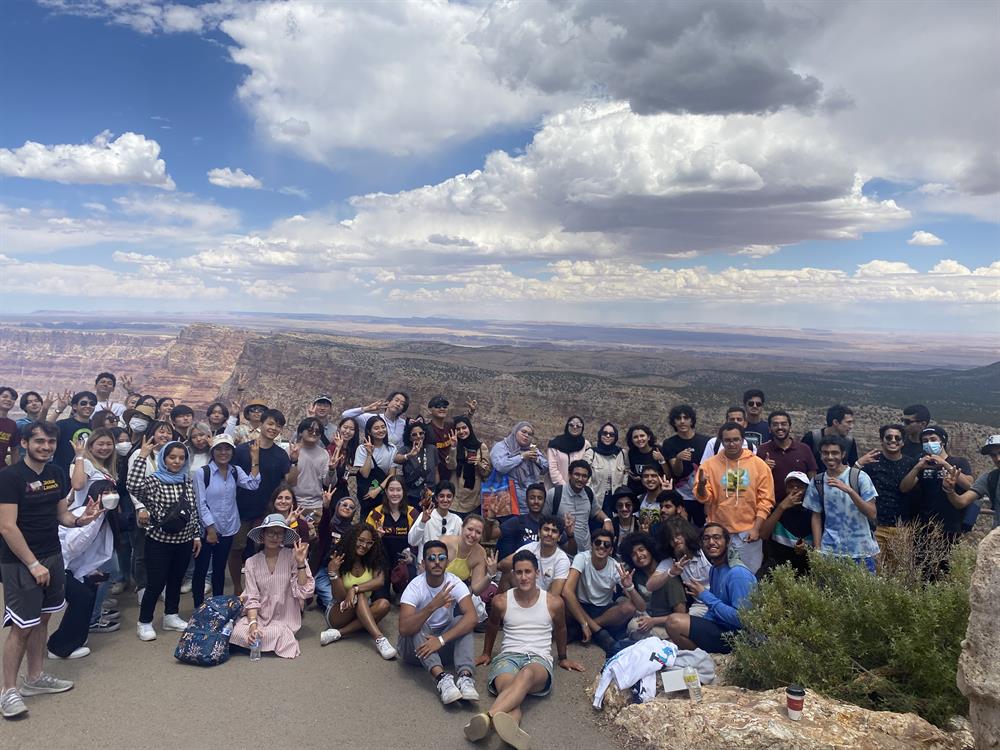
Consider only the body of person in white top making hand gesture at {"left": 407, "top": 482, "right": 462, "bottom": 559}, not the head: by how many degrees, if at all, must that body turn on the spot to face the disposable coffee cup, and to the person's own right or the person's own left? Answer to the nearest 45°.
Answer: approximately 45° to the person's own left

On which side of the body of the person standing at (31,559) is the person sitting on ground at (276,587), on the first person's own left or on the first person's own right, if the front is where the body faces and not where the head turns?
on the first person's own left

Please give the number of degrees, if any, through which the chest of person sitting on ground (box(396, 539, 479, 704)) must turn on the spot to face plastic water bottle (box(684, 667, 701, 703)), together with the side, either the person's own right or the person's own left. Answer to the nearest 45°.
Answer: approximately 45° to the person's own left

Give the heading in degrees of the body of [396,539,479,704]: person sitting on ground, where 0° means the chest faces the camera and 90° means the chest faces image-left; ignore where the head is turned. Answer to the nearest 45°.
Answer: approximately 0°

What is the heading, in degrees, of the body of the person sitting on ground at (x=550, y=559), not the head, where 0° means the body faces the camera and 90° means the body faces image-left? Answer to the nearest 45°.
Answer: approximately 0°

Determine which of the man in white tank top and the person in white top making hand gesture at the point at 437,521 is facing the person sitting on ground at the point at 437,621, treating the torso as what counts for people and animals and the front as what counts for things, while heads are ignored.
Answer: the person in white top making hand gesture at the point at 437,521
